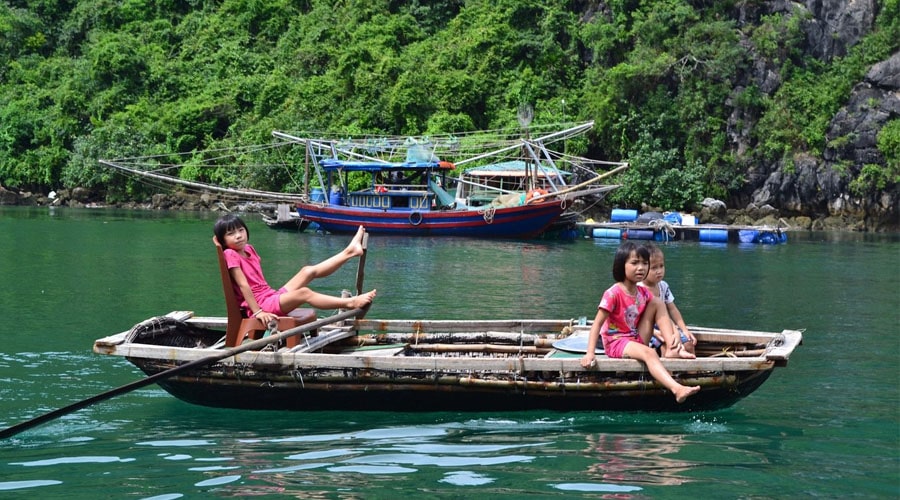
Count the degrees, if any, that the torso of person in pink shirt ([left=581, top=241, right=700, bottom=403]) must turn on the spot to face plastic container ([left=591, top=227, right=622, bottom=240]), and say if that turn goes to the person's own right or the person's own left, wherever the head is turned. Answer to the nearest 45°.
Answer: approximately 135° to the person's own left

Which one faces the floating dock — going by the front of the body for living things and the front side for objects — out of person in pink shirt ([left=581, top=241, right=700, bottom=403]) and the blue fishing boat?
the blue fishing boat

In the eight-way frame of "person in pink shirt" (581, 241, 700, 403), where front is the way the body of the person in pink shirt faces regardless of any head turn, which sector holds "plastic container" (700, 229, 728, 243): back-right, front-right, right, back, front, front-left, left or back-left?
back-left

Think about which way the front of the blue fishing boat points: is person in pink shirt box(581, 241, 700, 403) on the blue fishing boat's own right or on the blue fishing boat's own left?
on the blue fishing boat's own right

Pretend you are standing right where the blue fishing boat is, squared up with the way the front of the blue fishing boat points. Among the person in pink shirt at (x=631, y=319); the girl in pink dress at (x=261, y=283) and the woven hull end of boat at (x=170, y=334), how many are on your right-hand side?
3

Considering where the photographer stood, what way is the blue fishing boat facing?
facing to the right of the viewer

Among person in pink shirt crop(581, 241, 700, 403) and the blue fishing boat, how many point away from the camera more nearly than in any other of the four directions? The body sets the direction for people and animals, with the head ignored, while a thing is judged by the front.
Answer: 0

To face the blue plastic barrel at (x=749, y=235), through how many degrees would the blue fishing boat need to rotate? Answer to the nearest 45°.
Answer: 0° — it already faces it

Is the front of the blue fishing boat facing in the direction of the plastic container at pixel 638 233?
yes

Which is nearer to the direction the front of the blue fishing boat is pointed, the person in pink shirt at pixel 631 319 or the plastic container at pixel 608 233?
the plastic container

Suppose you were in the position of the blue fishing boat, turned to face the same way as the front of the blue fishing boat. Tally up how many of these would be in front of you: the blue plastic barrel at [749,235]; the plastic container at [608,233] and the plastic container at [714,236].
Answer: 3

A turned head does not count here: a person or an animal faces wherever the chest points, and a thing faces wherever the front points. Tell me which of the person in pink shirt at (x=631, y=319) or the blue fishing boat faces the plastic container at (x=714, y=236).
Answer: the blue fishing boat

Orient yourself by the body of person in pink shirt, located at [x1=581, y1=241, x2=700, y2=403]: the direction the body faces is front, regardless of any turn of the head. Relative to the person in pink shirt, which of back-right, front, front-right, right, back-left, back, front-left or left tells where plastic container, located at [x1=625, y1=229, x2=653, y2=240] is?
back-left

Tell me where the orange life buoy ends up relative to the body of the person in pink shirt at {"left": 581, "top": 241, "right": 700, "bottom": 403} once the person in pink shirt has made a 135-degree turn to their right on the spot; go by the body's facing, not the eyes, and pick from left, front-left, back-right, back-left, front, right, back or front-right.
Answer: right
